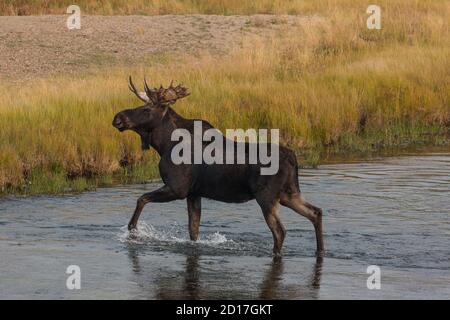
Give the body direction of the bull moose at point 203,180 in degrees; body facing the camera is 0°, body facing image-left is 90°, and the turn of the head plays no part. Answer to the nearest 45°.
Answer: approximately 90°
